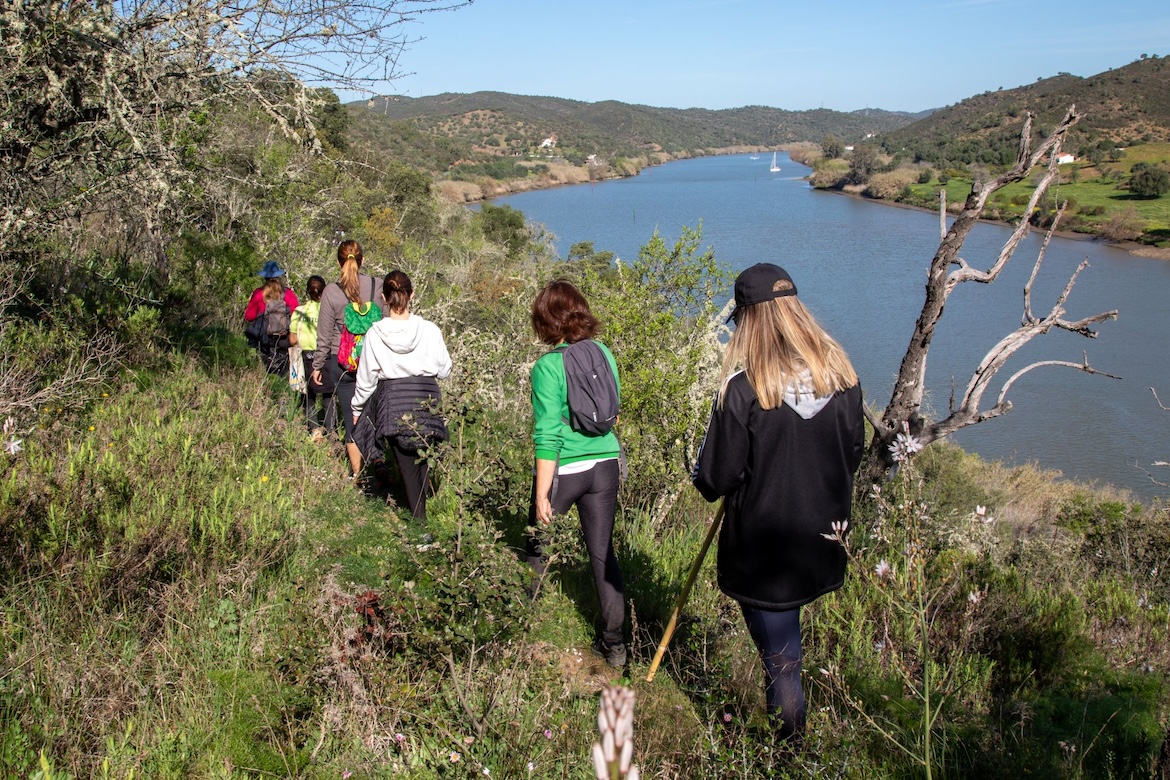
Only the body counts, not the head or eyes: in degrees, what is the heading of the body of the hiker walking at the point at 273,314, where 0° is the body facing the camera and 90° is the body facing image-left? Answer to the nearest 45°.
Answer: approximately 180°

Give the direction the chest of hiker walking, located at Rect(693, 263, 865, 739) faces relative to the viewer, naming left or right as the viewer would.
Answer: facing away from the viewer and to the left of the viewer

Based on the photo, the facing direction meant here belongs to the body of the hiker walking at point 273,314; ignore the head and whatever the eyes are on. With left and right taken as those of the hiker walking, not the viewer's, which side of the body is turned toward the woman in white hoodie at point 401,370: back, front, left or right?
back

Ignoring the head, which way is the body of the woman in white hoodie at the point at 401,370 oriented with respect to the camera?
away from the camera

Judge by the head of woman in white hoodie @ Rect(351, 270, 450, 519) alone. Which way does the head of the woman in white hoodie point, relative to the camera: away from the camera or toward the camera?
away from the camera

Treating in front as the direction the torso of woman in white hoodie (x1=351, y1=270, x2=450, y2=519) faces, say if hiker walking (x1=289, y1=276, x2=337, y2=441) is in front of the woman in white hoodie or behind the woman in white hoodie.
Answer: in front

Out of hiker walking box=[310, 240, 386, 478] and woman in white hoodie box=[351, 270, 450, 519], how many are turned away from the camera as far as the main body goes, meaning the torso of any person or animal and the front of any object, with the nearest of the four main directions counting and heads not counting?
2

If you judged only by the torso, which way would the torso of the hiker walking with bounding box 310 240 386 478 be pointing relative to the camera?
away from the camera

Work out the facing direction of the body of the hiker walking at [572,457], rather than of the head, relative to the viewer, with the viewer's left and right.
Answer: facing away from the viewer and to the left of the viewer

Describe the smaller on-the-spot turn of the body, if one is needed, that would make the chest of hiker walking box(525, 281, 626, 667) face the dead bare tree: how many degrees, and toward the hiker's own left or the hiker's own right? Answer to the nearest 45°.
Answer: approximately 90° to the hiker's own right

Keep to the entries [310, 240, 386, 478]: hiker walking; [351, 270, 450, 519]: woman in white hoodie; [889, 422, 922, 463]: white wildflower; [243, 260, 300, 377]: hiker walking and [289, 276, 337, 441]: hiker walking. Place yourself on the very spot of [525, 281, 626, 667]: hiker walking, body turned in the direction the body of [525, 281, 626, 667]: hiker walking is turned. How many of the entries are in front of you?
4

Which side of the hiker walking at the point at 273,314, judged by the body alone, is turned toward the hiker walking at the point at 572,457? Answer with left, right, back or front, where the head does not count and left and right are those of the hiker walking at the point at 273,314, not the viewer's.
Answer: back

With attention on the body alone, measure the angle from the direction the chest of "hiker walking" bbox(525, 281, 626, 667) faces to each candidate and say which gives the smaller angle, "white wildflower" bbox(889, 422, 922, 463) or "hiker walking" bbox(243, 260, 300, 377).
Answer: the hiker walking
